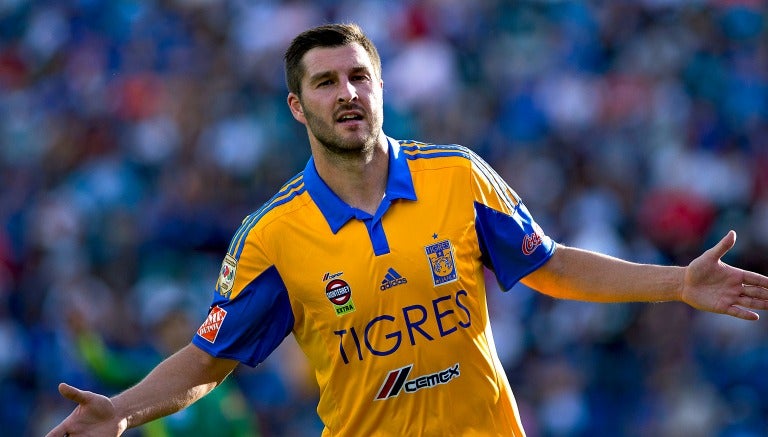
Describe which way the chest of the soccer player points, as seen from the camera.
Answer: toward the camera
